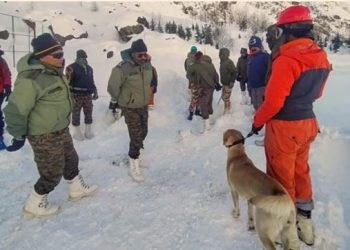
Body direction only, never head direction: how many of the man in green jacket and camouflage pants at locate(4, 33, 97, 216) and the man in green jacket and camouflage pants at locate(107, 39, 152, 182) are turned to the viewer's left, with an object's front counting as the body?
0

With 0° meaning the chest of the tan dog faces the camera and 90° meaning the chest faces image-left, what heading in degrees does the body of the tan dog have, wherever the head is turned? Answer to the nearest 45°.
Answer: approximately 135°

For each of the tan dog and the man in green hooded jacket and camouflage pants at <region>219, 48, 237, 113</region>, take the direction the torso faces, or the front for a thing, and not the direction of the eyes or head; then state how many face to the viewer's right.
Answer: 0

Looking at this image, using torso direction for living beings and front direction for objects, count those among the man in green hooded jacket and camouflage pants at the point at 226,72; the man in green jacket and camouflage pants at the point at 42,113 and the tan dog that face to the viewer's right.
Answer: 1

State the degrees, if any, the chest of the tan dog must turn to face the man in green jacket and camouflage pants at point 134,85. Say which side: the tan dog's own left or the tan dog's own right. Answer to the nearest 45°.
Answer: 0° — it already faces them

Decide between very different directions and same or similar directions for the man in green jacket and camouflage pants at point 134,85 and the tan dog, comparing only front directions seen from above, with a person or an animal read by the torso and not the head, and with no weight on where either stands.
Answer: very different directions

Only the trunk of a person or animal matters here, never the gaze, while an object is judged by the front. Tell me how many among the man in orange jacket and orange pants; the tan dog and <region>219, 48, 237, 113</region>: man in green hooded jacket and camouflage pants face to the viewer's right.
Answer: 0

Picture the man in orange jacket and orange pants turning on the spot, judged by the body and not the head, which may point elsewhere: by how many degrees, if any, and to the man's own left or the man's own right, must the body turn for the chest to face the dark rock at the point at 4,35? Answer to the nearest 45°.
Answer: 0° — they already face it

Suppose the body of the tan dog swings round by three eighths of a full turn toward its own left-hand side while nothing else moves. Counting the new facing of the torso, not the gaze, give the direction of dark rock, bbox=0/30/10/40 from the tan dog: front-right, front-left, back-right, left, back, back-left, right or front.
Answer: back-right

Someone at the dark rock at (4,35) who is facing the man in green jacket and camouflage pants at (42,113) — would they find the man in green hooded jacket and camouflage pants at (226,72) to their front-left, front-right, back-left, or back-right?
front-left
